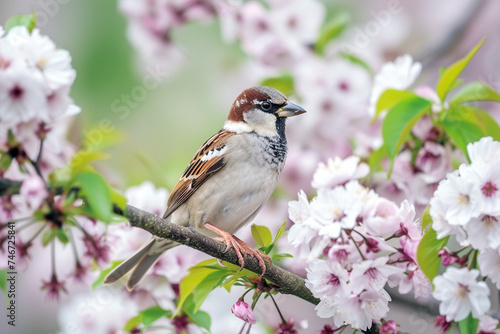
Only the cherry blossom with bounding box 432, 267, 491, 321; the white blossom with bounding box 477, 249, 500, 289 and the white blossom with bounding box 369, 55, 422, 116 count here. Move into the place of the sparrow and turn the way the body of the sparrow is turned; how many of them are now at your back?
0

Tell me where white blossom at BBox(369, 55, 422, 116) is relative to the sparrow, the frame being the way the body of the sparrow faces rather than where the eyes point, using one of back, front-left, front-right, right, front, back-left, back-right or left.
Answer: front

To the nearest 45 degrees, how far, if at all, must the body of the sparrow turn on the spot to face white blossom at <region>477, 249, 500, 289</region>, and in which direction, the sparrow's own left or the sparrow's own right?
approximately 45° to the sparrow's own right

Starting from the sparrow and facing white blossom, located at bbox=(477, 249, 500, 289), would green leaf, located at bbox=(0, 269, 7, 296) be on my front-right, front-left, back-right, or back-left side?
back-right

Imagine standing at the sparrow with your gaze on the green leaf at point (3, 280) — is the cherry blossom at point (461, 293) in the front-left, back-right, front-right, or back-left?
back-left

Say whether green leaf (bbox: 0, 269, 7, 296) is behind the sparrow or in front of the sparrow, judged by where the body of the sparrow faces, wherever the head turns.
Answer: behind

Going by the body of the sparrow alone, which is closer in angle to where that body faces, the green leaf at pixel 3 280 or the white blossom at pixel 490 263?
the white blossom

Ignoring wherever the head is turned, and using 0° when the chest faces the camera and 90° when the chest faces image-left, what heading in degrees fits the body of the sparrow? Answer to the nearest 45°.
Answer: approximately 270°

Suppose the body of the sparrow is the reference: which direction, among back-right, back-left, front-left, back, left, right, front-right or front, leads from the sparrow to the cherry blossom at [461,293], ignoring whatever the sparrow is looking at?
front-right
